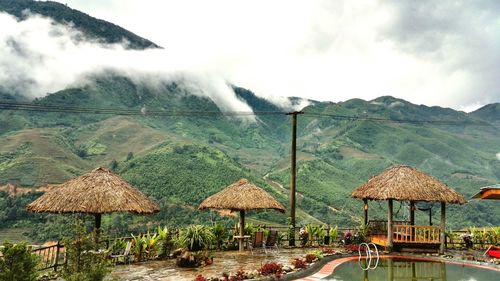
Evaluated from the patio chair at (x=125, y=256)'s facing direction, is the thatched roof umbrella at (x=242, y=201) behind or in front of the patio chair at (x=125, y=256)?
behind

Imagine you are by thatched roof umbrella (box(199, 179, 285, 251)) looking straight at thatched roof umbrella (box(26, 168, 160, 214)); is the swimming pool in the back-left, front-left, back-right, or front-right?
back-left

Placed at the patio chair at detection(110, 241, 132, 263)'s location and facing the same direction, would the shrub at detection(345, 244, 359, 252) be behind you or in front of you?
behind

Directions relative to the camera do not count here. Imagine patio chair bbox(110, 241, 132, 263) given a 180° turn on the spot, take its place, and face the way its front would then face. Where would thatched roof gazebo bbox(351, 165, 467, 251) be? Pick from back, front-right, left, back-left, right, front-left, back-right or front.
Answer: front
